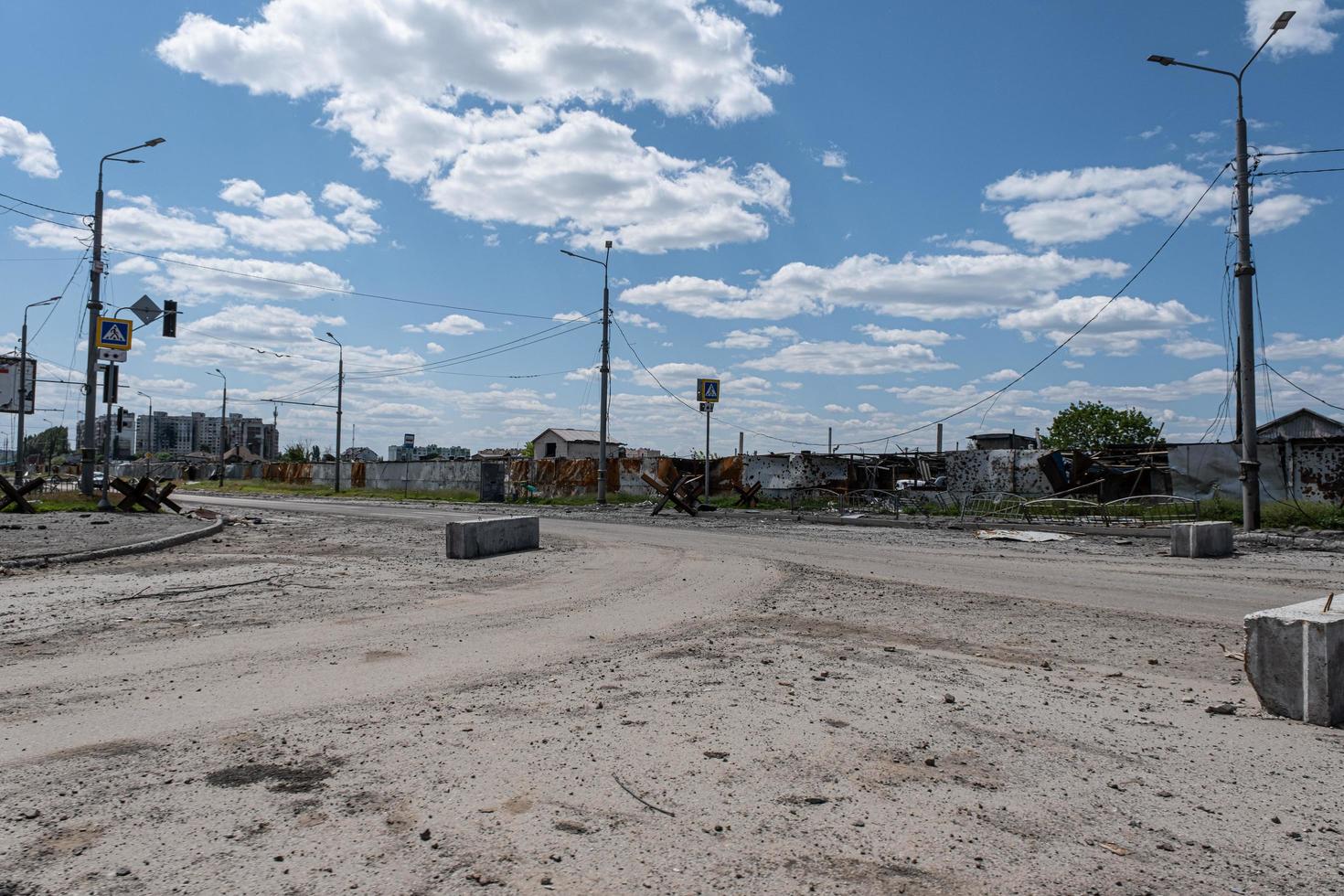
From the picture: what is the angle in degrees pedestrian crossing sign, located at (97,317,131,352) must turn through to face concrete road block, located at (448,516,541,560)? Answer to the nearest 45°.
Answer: approximately 45° to its left

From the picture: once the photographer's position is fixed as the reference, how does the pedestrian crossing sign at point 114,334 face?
facing the viewer

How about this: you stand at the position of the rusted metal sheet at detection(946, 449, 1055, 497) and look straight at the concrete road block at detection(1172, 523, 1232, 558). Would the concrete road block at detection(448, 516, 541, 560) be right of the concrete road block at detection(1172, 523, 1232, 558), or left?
right

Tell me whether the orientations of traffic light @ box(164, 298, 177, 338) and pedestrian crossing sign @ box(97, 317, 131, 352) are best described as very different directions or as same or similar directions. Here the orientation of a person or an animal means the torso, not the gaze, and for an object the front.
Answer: very different directions

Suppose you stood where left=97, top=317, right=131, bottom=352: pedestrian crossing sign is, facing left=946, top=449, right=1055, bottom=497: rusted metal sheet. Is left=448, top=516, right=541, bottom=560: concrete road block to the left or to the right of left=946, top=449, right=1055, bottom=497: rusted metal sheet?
right

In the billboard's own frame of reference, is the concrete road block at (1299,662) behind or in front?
in front

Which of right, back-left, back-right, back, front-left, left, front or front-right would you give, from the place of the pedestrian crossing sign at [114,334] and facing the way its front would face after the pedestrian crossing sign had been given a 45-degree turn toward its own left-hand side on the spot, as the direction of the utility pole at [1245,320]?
front
